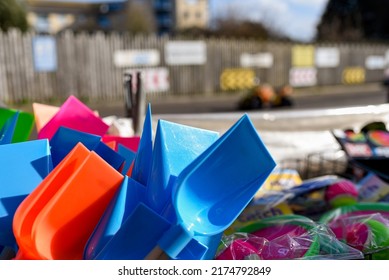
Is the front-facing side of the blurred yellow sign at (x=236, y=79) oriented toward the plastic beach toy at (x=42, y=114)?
yes

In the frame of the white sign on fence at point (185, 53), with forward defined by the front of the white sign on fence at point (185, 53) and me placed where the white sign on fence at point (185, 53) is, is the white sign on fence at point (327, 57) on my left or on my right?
on my left

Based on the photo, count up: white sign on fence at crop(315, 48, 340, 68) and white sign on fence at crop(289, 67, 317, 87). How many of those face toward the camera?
2

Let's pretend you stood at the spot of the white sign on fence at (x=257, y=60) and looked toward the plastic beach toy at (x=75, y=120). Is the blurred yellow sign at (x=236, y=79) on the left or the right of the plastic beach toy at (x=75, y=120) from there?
right

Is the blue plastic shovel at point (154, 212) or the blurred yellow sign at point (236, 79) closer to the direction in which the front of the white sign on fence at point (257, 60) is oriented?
the blue plastic shovel

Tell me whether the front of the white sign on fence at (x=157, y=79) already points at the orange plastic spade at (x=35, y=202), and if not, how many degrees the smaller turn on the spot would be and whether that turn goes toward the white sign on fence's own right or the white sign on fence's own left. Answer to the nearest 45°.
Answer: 0° — it already faces it

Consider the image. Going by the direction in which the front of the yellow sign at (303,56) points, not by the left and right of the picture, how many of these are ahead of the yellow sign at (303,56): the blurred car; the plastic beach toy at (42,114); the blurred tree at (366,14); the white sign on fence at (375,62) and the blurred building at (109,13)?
2

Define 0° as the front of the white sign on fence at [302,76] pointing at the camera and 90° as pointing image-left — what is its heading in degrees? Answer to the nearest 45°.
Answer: approximately 0°

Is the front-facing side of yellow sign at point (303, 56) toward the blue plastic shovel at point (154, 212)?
yes

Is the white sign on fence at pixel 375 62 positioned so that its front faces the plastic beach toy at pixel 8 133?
yes

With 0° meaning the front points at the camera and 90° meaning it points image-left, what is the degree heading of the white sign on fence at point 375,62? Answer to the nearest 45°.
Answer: approximately 0°

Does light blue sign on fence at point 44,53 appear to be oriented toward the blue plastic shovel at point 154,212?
yes
